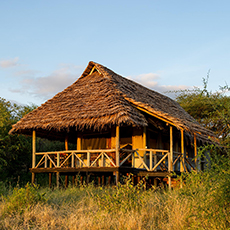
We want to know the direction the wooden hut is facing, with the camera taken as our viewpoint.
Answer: facing the viewer and to the left of the viewer

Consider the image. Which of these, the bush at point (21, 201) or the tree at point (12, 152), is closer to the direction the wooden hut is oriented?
the bush

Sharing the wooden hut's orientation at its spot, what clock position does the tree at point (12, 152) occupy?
The tree is roughly at 3 o'clock from the wooden hut.

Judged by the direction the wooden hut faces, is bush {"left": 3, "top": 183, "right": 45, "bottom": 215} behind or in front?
in front
